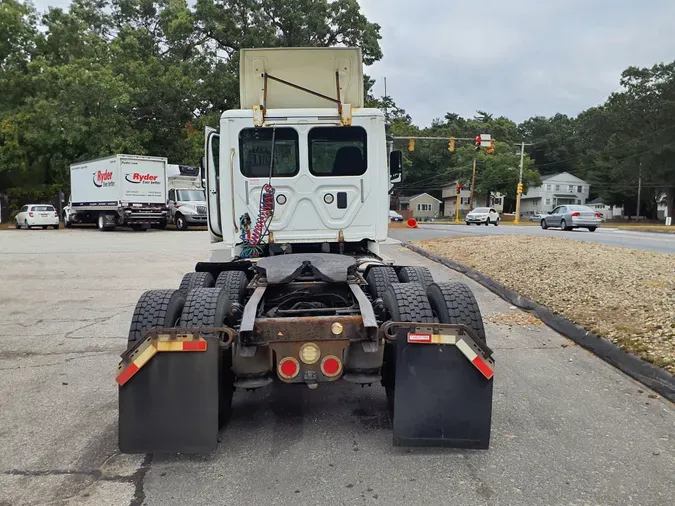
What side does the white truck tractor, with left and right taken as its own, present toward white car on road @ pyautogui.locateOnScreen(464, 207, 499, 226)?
front

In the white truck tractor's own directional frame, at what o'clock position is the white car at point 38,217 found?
The white car is roughly at 11 o'clock from the white truck tractor.

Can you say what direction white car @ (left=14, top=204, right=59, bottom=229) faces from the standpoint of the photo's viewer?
facing away from the viewer and to the left of the viewer

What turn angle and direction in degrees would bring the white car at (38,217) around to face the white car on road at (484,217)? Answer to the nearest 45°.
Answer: approximately 135° to its right

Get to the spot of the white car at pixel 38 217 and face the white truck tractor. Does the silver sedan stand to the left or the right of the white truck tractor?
left

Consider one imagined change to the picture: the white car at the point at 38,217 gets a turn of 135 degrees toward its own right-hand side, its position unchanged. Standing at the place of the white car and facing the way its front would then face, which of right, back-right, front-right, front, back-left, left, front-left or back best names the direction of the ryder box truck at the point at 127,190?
front-right

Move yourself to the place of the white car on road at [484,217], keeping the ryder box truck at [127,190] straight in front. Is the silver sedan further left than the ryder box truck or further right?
left

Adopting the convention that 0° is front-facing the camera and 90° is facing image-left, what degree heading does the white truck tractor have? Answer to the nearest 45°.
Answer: approximately 180°
